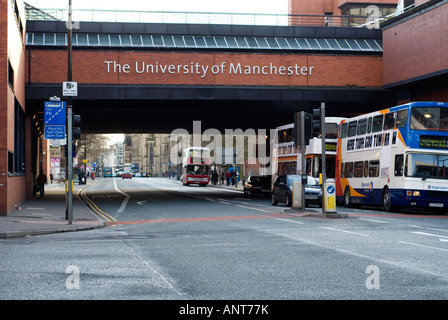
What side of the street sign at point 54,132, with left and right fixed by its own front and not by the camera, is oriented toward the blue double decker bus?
left

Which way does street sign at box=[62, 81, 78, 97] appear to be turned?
toward the camera

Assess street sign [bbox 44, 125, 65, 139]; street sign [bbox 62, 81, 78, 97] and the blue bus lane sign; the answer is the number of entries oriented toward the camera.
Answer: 3

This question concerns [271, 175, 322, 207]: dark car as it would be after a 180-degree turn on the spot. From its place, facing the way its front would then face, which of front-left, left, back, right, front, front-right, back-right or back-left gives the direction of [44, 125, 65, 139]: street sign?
left

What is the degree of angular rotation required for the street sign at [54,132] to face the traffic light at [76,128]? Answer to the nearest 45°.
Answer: approximately 45° to its left

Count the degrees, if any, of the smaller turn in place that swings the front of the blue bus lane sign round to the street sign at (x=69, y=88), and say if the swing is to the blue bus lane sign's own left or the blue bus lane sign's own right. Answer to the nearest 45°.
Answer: approximately 45° to the blue bus lane sign's own left

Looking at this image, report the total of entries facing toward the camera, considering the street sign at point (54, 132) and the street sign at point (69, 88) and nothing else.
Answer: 2

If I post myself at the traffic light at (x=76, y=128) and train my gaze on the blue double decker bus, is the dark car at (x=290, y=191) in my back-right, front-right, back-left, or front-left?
front-left

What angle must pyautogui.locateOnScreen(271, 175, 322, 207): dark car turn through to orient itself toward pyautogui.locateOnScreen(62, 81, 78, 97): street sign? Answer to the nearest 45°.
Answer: approximately 90° to its right

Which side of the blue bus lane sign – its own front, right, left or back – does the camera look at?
front

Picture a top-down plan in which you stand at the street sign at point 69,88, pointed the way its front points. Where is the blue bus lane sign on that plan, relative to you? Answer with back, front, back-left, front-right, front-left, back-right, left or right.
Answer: back-right

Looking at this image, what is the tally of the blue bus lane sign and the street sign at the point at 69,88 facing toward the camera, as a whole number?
2
